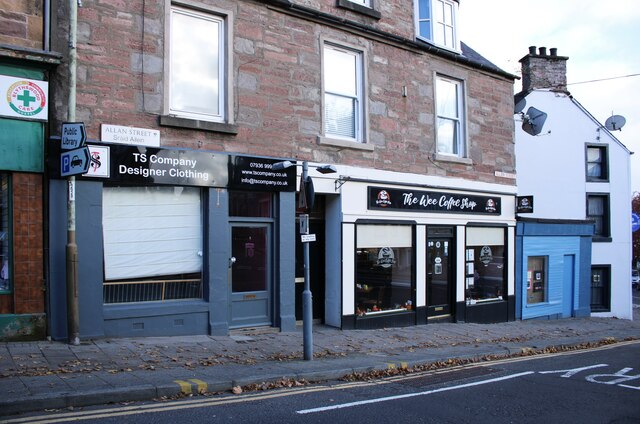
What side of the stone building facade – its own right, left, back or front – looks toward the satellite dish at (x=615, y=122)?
left

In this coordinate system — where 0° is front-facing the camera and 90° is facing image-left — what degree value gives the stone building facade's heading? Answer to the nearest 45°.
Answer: approximately 315°

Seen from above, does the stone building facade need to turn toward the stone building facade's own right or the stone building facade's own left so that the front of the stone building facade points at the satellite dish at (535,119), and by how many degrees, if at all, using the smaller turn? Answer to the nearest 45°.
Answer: approximately 90° to the stone building facade's own left
